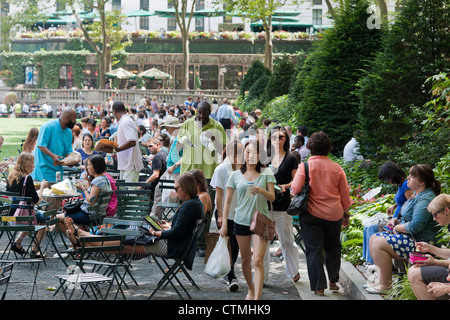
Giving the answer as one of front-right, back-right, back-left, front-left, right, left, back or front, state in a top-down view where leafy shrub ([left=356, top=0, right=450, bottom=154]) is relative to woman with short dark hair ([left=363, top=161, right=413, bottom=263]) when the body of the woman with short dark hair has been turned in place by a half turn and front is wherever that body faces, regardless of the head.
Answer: left

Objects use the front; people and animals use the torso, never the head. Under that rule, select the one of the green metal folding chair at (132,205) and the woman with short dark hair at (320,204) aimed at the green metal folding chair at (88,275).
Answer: the green metal folding chair at (132,205)

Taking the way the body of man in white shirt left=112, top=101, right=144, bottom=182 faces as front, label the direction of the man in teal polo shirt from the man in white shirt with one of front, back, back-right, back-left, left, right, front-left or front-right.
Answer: front

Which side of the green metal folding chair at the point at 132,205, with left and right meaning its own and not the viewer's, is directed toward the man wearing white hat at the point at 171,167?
back

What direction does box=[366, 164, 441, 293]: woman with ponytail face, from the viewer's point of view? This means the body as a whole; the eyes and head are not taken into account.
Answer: to the viewer's left

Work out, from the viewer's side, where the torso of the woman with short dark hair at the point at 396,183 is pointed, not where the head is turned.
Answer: to the viewer's left

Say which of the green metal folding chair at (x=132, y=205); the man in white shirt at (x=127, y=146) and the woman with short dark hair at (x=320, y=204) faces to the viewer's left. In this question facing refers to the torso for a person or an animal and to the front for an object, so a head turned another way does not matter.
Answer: the man in white shirt

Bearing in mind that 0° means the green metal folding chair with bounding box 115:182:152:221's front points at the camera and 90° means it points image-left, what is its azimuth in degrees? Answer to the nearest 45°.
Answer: approximately 0°

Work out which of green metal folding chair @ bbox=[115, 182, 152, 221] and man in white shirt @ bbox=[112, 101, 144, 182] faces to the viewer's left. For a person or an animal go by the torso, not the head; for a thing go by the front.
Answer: the man in white shirt

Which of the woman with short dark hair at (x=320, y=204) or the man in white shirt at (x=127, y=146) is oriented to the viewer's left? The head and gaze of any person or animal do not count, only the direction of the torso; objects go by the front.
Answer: the man in white shirt

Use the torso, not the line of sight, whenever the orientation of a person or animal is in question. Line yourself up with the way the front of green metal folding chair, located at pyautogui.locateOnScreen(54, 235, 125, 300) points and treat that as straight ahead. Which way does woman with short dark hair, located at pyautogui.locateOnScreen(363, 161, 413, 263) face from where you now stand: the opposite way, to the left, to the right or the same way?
to the right

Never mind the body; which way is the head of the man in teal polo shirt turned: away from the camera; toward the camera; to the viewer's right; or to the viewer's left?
to the viewer's right

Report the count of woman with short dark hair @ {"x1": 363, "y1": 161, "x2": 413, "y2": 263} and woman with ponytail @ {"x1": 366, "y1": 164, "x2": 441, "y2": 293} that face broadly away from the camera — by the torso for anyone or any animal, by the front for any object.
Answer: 0

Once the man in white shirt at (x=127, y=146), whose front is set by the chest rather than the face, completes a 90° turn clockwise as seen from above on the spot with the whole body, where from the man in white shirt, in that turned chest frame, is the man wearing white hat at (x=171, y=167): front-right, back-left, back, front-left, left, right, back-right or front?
right

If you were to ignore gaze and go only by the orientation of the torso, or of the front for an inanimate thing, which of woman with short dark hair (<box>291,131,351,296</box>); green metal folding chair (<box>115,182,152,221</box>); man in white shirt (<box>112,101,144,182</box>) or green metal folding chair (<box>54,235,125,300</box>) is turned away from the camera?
the woman with short dark hair

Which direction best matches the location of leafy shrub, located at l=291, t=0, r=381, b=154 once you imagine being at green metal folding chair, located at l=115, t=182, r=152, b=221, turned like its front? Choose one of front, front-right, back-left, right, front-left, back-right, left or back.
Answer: back-left

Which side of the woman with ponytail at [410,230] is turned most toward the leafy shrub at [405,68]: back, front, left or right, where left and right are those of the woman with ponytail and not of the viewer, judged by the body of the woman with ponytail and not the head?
right

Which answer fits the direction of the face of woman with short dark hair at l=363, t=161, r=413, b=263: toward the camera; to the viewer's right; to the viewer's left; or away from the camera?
to the viewer's left

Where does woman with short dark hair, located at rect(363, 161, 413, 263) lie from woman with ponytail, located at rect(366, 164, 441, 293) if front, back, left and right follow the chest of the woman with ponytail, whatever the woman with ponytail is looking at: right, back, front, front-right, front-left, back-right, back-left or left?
right

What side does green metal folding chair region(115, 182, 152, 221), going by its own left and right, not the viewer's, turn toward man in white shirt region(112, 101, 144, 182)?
back

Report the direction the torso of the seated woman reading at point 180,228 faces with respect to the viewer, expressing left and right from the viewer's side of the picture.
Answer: facing to the left of the viewer
